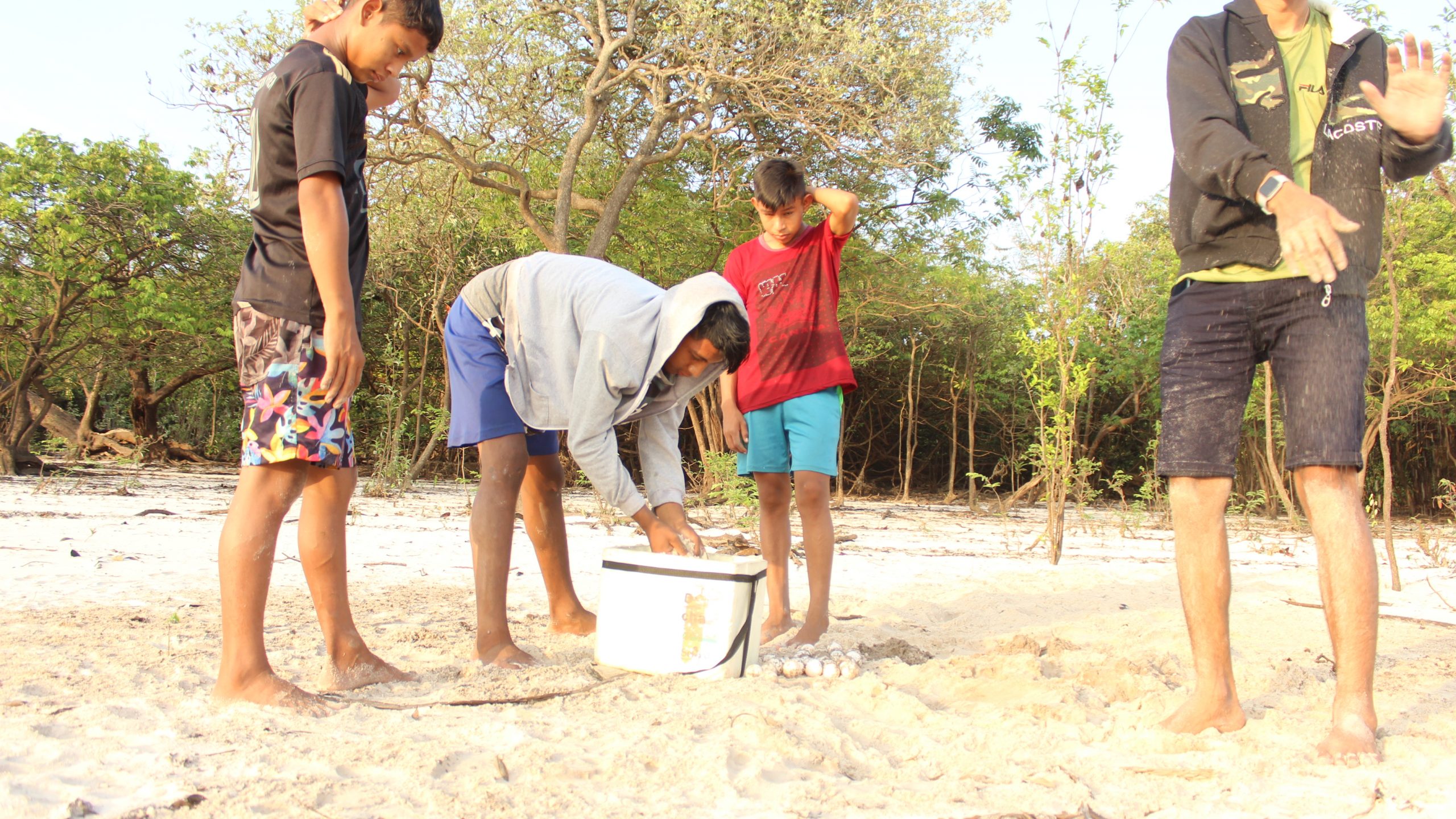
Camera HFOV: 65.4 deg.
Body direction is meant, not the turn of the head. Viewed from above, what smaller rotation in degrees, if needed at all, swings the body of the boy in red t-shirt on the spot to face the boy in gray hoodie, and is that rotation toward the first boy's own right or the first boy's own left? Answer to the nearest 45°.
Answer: approximately 45° to the first boy's own right

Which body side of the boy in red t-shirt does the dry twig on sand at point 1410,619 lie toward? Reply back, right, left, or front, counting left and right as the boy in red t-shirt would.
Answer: left

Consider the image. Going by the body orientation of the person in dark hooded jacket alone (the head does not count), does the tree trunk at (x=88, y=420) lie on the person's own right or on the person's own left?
on the person's own right

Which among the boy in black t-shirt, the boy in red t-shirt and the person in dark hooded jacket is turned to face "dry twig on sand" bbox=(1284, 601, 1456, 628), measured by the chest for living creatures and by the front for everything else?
the boy in black t-shirt

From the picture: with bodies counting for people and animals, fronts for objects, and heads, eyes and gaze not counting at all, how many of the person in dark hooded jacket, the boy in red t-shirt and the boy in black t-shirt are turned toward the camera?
2

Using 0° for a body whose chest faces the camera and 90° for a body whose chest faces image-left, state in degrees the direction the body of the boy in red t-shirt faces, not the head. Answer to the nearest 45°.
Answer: approximately 0°

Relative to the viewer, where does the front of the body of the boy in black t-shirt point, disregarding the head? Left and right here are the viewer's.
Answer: facing to the right of the viewer

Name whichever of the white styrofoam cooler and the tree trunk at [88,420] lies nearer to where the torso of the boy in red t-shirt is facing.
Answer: the white styrofoam cooler

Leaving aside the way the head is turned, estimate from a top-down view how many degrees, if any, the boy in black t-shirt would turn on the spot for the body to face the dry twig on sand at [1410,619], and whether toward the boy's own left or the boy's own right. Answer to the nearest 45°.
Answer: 0° — they already face it

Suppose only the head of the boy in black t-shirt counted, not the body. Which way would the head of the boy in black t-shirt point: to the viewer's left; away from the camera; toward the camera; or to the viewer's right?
to the viewer's right

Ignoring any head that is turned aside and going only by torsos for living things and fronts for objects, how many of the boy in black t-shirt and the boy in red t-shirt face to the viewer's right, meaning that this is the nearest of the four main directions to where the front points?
1
